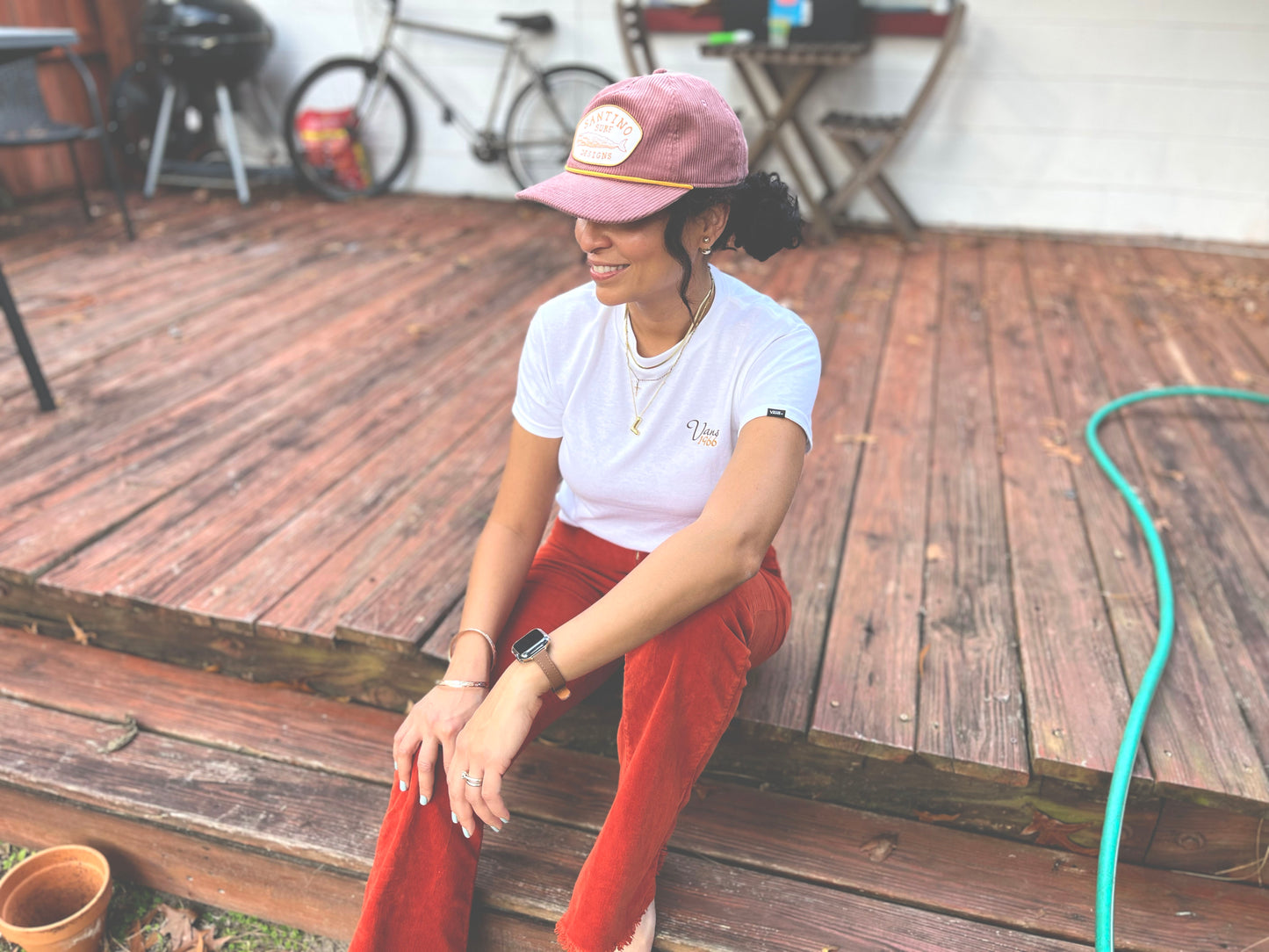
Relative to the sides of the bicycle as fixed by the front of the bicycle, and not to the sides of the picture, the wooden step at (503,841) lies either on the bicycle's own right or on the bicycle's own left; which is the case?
on the bicycle's own left

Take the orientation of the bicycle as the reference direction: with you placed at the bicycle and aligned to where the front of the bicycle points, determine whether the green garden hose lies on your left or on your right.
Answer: on your left

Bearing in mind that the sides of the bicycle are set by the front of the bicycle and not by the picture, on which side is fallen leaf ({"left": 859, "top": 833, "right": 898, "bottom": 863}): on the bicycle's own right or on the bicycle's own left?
on the bicycle's own left

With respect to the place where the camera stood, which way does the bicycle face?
facing to the left of the viewer

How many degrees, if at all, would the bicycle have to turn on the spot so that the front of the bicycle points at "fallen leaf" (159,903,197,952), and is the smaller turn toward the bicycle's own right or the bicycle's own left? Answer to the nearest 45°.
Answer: approximately 90° to the bicycle's own left

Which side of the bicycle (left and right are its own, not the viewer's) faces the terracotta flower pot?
left
